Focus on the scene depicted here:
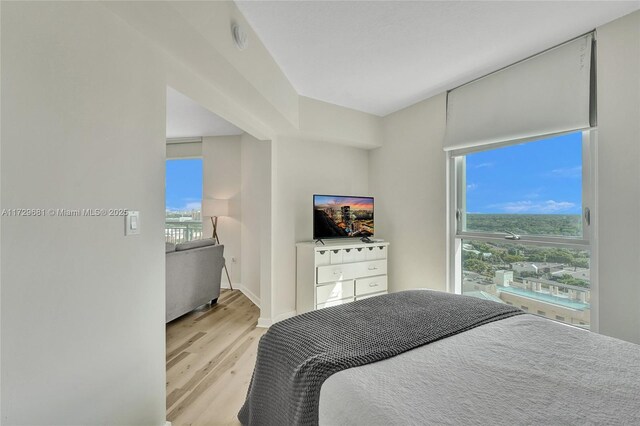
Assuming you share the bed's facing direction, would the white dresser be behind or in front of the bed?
in front

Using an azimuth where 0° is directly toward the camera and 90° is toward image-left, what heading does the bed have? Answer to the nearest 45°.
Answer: approximately 135°

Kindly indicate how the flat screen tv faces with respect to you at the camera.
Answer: facing the viewer and to the right of the viewer

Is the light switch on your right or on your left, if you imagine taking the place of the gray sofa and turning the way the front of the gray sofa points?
on your left

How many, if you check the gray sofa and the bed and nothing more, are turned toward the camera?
0

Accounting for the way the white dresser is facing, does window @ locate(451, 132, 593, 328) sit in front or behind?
in front

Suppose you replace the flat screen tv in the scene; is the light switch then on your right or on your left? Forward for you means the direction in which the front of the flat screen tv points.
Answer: on your right

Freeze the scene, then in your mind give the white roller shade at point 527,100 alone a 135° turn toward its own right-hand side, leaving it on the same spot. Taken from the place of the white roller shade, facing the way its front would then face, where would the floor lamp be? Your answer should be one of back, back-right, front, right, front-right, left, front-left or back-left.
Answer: left

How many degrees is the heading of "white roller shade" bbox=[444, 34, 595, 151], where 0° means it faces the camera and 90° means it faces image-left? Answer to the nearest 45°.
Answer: approximately 45°
